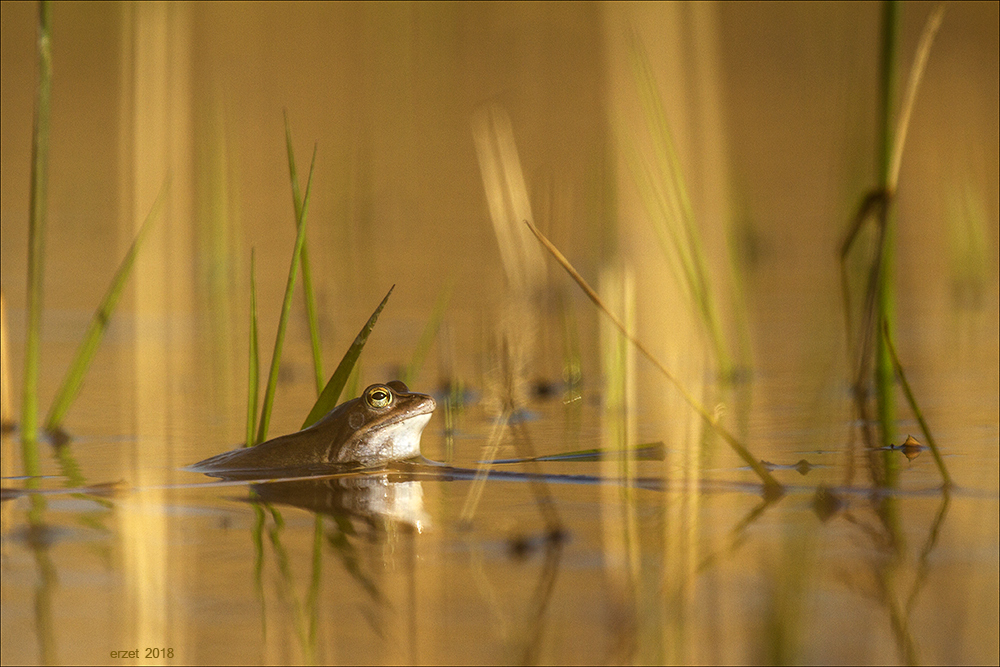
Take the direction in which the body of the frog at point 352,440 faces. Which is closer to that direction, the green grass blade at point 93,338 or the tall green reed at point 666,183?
the tall green reed

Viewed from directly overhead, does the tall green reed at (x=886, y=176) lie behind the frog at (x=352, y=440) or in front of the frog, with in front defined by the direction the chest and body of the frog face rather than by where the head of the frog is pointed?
in front

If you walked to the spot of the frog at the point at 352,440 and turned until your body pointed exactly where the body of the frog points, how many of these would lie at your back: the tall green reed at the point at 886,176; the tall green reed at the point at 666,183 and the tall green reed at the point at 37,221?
1

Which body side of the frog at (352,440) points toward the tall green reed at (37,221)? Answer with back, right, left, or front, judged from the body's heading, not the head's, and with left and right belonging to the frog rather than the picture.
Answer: back

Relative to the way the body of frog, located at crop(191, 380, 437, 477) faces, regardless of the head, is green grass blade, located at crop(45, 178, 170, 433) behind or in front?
behind

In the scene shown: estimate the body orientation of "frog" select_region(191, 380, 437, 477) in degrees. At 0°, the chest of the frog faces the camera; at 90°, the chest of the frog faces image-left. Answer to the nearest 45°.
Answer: approximately 270°

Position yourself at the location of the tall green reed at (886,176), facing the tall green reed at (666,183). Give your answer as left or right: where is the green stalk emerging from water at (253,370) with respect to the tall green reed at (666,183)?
left
